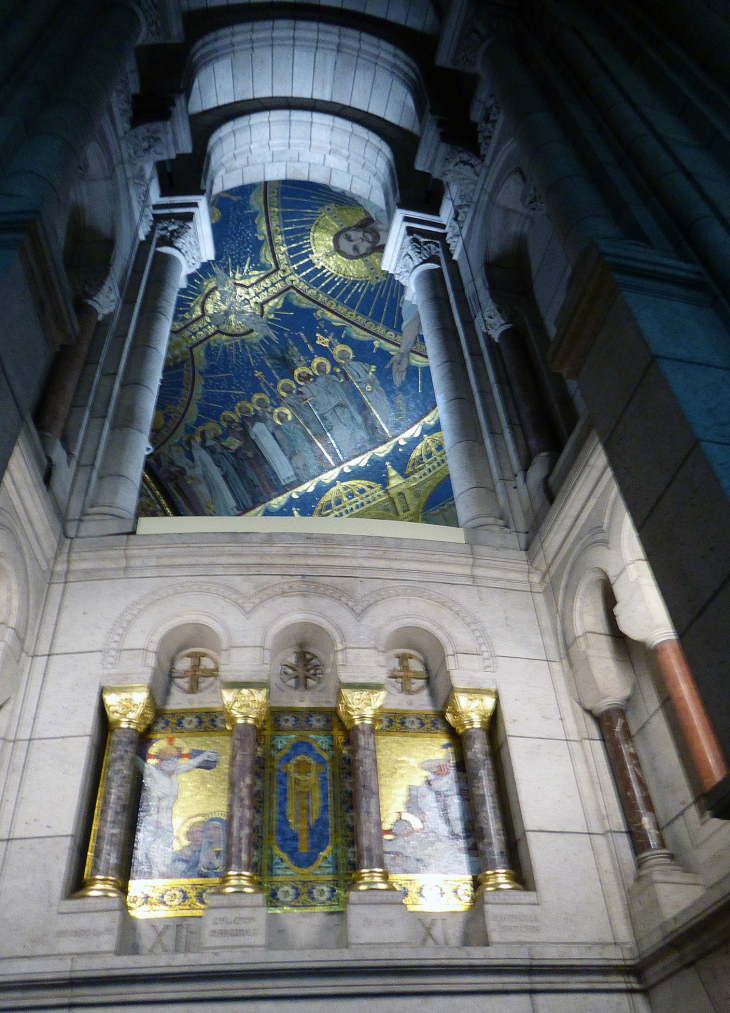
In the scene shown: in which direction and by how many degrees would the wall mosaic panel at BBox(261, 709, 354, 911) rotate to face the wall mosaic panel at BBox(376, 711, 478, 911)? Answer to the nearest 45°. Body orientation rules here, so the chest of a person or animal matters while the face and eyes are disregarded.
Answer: approximately 90° to its left

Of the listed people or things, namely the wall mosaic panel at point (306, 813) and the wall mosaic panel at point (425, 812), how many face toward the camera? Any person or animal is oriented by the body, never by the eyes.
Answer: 2

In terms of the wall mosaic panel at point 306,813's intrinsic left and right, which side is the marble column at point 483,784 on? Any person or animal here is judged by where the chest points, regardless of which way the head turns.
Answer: on its left

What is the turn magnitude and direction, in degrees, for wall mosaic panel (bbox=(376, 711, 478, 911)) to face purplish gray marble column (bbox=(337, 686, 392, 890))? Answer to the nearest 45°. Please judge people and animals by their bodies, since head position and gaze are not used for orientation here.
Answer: approximately 45° to its right

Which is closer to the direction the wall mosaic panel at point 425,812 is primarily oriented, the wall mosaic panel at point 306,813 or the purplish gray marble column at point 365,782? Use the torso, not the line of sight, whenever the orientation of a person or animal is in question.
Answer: the purplish gray marble column

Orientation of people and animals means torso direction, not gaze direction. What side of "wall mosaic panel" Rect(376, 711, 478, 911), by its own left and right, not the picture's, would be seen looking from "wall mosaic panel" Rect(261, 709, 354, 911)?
right

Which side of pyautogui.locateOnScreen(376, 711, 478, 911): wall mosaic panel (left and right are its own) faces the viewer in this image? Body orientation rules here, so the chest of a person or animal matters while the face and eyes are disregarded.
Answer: front

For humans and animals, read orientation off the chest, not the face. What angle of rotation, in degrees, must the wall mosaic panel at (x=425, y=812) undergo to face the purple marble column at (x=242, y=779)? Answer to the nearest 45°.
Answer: approximately 45° to its right

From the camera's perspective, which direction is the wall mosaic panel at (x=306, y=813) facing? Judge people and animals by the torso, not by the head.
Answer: toward the camera

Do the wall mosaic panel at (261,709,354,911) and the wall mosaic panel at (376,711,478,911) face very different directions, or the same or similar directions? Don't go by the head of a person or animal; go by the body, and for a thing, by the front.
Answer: same or similar directions

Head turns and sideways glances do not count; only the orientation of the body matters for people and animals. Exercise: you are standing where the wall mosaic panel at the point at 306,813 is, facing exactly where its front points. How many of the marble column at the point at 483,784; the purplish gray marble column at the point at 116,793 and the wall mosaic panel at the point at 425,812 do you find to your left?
2

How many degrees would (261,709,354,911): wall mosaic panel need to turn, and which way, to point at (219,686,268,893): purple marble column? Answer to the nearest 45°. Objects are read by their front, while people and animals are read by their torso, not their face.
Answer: approximately 45° to its right
